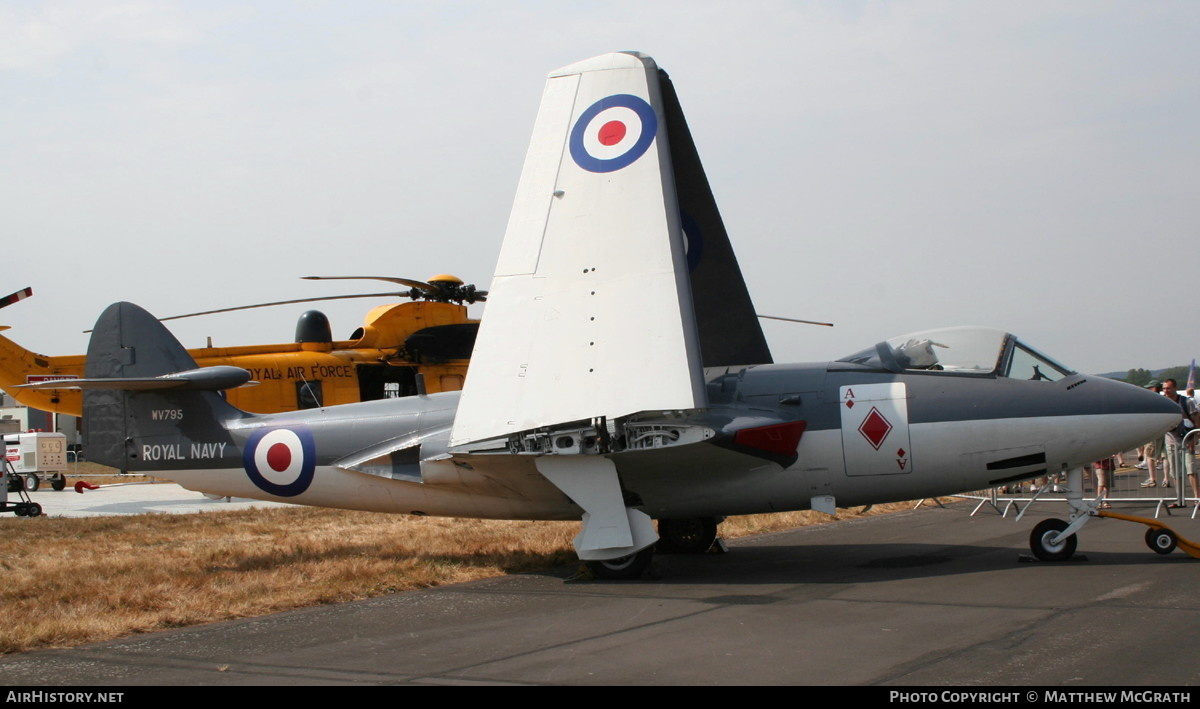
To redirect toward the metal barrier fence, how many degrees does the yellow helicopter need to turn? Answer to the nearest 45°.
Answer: approximately 45° to its right

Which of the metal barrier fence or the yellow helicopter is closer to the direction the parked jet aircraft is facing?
the metal barrier fence

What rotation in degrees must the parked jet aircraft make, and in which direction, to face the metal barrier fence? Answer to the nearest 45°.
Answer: approximately 45° to its left

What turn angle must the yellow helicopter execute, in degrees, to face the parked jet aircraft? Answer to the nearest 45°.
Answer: approximately 90° to its right

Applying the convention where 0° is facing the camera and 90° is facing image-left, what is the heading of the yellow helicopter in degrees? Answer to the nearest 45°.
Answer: approximately 270°

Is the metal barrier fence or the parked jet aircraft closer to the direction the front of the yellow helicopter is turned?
the metal barrier fence

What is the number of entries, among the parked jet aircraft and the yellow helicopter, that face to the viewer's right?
2

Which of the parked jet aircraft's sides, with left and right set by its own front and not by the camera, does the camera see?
right

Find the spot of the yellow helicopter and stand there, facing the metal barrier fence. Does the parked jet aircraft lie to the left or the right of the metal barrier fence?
right

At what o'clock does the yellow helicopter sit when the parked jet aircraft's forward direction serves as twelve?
The yellow helicopter is roughly at 8 o'clock from the parked jet aircraft.
